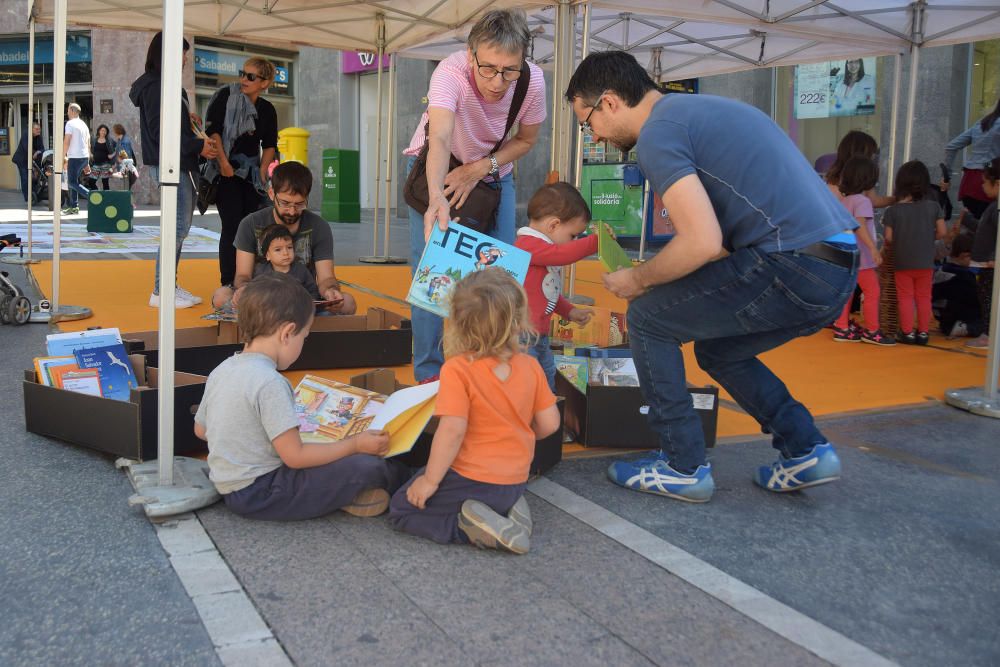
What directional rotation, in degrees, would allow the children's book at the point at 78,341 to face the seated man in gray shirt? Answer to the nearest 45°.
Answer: approximately 135° to its left

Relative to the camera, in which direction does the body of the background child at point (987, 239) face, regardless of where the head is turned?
to the viewer's left

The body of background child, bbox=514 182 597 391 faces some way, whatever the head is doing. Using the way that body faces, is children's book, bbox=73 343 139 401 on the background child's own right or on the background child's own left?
on the background child's own right

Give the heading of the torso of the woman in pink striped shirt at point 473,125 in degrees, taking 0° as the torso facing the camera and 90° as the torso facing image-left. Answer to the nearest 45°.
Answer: approximately 0°

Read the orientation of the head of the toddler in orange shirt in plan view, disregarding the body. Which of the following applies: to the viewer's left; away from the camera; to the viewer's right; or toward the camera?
away from the camera

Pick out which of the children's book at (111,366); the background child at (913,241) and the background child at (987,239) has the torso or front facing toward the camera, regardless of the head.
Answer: the children's book

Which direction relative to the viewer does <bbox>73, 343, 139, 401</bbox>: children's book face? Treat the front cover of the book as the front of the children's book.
toward the camera

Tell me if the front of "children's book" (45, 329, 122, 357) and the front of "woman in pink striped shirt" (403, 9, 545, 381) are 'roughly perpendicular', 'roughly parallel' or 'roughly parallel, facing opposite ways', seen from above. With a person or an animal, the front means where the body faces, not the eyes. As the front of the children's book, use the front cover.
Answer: roughly parallel

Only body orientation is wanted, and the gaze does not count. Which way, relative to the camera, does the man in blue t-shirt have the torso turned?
to the viewer's left

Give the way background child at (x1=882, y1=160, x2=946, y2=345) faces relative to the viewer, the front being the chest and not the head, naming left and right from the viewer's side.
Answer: facing away from the viewer

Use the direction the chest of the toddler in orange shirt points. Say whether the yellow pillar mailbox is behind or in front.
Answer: in front

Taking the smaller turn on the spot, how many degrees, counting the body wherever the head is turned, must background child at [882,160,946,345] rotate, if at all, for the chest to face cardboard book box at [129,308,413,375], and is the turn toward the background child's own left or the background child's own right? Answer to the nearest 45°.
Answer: approximately 135° to the background child's own left

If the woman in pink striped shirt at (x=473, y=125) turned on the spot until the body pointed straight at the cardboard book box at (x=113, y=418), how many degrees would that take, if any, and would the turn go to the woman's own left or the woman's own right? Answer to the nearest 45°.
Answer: approximately 90° to the woman's own right

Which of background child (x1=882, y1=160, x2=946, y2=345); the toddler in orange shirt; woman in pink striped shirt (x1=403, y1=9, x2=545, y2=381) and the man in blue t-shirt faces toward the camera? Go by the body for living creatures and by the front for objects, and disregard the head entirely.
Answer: the woman in pink striped shirt

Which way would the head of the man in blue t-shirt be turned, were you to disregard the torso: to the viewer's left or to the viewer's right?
to the viewer's left

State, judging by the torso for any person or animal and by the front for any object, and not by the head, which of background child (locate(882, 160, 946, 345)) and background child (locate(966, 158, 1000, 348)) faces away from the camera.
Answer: background child (locate(882, 160, 946, 345))

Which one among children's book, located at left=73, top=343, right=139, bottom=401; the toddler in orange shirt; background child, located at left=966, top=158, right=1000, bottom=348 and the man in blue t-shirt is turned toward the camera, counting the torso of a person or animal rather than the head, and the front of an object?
the children's book
